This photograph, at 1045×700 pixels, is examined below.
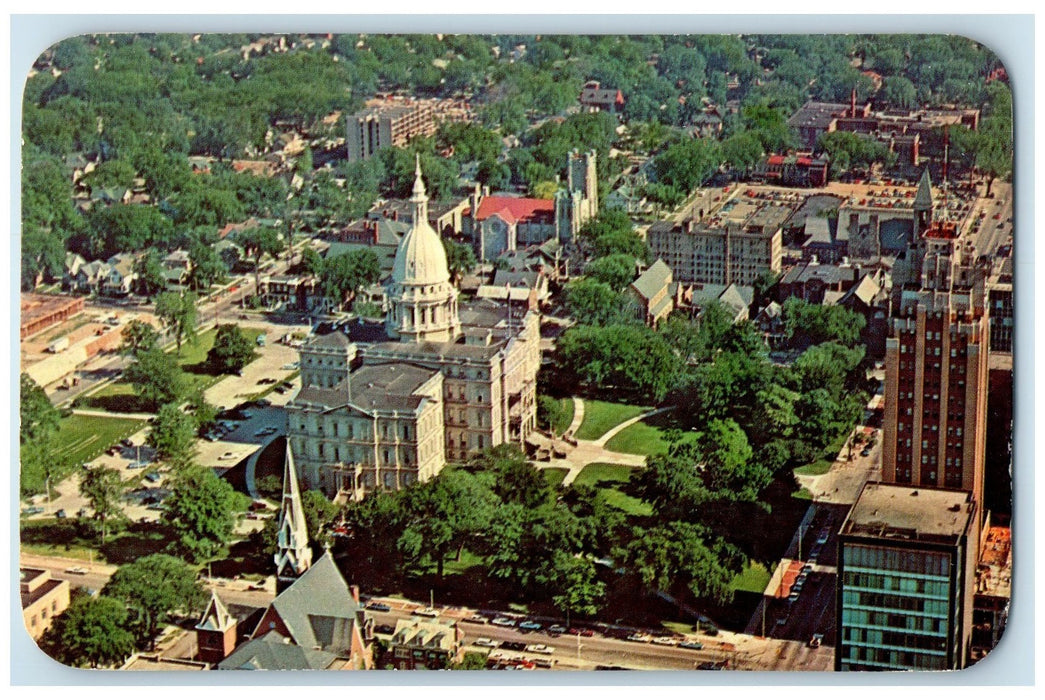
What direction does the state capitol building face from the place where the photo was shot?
facing the viewer and to the right of the viewer

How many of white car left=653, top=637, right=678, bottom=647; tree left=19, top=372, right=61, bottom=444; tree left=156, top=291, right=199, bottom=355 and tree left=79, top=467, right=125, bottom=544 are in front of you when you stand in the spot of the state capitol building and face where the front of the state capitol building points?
1

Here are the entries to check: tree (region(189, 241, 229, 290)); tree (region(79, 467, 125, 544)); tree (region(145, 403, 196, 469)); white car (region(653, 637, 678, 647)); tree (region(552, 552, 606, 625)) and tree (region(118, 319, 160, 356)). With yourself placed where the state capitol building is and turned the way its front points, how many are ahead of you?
2

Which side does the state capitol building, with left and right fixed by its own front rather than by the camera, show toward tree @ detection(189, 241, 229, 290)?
back

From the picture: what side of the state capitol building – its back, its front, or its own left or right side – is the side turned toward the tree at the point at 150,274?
back

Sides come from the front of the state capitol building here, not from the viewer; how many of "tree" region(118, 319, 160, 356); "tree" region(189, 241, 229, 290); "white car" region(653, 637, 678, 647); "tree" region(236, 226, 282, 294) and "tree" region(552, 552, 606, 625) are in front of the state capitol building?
2

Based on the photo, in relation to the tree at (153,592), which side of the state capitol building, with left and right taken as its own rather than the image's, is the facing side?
right

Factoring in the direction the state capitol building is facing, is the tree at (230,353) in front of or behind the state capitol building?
behind
